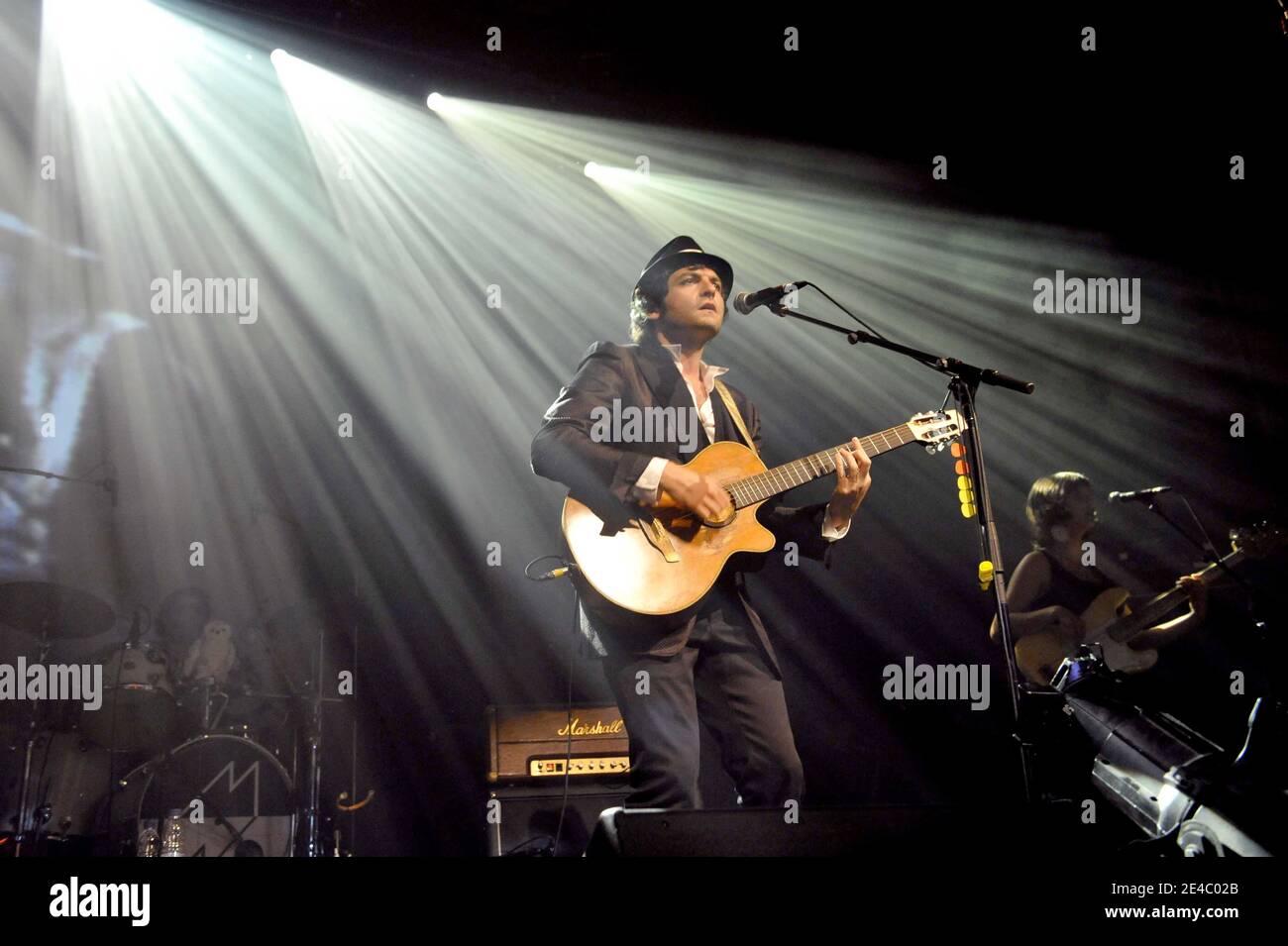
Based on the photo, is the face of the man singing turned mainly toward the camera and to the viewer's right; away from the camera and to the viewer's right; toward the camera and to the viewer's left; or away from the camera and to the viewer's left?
toward the camera and to the viewer's right

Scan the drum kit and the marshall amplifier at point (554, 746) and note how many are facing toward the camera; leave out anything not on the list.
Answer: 2

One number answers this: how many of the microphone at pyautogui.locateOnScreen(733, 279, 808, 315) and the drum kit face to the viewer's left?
1

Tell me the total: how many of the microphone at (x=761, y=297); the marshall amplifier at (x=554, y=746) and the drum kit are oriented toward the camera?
2

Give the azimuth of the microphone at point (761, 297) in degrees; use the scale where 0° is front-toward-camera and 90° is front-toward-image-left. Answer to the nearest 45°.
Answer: approximately 90°

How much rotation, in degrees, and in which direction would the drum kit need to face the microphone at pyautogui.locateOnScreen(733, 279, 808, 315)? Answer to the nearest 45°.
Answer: approximately 45° to its left

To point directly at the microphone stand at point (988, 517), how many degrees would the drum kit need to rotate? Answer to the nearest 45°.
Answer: approximately 45° to its left

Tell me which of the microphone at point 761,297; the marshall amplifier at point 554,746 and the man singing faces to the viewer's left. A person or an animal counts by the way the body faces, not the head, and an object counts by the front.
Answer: the microphone
